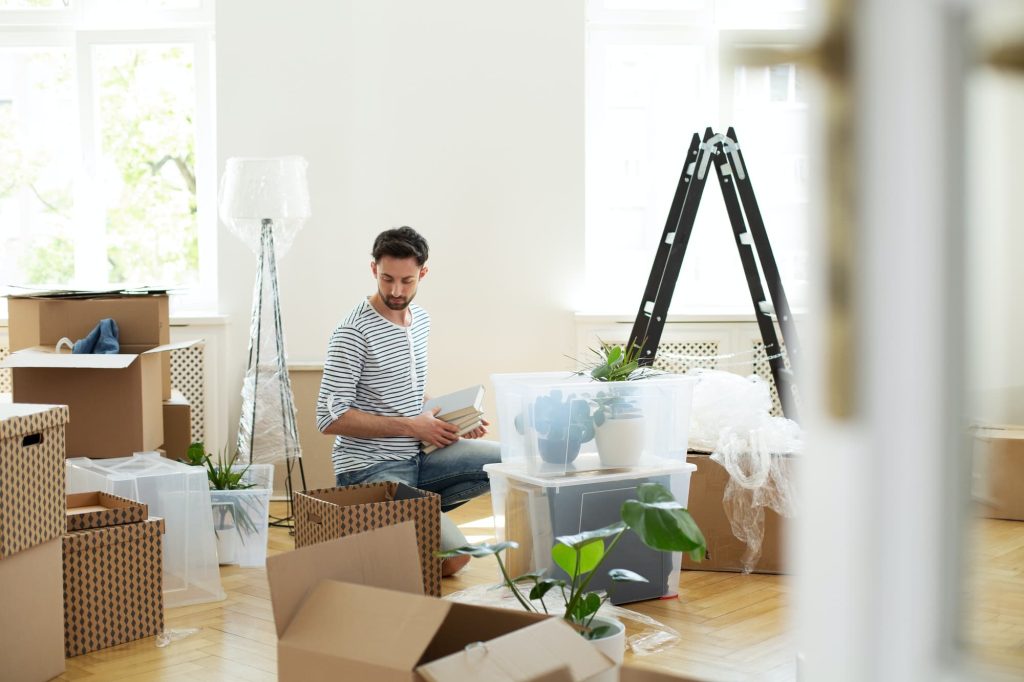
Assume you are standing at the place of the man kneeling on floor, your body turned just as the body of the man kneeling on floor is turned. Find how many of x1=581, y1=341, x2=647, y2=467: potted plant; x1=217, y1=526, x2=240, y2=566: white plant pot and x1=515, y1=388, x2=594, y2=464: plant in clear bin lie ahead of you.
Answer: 2

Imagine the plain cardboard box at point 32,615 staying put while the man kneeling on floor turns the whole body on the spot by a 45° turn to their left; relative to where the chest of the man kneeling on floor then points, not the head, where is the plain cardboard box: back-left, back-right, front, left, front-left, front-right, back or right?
back-right

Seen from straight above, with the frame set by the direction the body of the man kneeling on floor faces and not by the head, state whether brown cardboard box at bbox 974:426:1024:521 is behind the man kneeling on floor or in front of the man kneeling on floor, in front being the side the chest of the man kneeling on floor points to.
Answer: in front

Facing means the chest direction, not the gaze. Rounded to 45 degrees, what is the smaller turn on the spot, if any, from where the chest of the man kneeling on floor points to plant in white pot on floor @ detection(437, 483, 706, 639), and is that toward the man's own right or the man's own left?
approximately 45° to the man's own right

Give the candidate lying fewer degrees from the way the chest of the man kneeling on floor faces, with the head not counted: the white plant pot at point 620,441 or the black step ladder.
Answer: the white plant pot

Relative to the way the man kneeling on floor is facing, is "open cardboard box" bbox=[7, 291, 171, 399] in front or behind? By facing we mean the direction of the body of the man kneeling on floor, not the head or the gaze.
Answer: behind

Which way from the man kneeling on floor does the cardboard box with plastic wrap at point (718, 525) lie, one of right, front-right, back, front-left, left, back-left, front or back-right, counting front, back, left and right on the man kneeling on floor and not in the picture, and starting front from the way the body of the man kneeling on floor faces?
front-left

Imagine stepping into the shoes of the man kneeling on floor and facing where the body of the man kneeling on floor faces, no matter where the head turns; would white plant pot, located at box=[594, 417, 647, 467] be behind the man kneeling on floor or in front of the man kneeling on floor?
in front

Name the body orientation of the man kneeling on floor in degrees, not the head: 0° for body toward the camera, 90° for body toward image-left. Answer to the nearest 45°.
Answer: approximately 315°

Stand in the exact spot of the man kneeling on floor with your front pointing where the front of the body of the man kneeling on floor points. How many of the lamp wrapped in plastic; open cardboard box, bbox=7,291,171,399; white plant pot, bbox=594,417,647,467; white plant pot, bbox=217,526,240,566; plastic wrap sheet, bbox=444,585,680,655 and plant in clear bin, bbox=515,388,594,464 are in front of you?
3

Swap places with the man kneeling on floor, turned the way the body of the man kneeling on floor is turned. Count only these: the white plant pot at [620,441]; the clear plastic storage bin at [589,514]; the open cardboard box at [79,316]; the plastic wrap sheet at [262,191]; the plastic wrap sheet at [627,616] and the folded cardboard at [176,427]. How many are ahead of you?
3

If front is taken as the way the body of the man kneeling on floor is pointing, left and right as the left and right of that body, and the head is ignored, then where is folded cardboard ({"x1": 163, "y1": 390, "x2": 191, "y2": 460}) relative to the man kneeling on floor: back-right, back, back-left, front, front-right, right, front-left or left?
back

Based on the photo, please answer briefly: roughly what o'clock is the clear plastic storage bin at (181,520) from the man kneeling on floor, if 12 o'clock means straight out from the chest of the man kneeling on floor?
The clear plastic storage bin is roughly at 4 o'clock from the man kneeling on floor.
